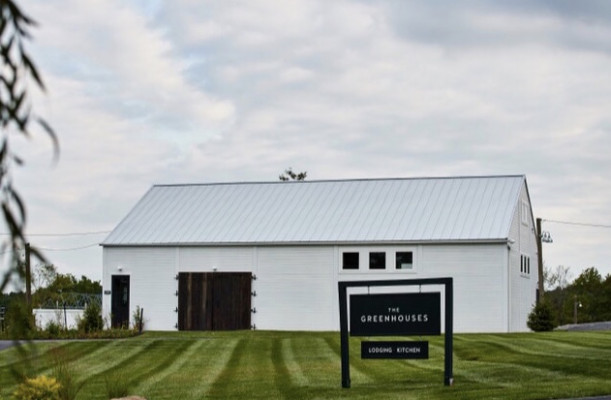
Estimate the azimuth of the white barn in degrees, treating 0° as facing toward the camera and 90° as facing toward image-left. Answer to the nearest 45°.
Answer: approximately 0°

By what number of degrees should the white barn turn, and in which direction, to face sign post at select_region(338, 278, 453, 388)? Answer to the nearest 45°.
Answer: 0° — it already faces it

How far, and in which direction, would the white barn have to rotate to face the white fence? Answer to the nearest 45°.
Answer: approximately 90° to its right

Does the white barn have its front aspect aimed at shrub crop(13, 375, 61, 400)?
yes

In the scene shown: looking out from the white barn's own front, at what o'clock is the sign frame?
The sign frame is roughly at 12 o'clock from the white barn.

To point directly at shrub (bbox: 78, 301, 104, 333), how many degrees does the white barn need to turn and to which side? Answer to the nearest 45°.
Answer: approximately 45° to its right

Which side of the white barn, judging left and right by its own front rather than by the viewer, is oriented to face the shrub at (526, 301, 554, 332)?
left

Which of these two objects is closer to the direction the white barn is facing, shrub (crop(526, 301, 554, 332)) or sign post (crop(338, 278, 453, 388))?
the sign post
